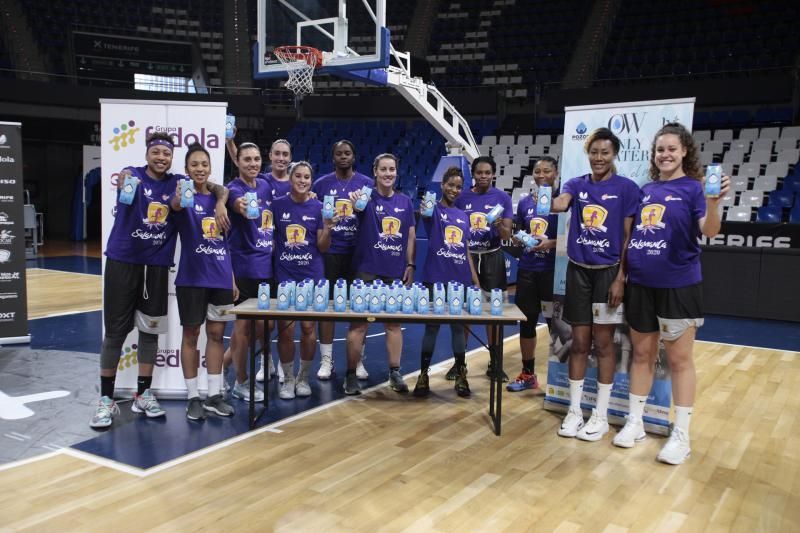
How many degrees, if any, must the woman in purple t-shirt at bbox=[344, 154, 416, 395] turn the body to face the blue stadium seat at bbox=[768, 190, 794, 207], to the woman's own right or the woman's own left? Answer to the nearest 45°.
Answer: approximately 135° to the woman's own left

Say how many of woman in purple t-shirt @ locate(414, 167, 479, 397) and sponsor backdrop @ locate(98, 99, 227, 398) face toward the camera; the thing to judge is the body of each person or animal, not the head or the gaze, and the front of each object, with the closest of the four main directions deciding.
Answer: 2

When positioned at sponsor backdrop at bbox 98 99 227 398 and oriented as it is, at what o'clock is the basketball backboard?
The basketball backboard is roughly at 7 o'clock from the sponsor backdrop.

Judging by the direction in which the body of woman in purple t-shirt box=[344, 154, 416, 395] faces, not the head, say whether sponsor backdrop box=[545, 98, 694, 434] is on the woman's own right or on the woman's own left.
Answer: on the woman's own left

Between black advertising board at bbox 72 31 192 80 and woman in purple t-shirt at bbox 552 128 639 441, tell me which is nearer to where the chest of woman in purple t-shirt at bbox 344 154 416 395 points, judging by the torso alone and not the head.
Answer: the woman in purple t-shirt

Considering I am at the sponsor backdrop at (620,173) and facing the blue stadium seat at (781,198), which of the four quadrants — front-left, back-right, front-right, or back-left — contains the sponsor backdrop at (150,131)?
back-left
